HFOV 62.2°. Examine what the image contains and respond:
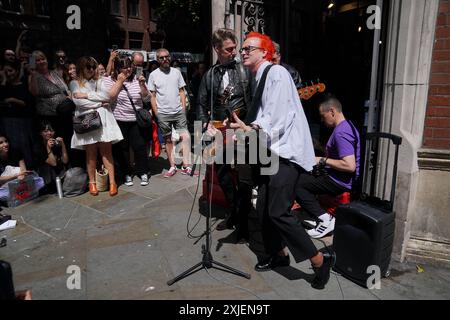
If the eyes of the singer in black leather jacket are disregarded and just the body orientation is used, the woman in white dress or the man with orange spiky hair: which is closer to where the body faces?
the man with orange spiky hair

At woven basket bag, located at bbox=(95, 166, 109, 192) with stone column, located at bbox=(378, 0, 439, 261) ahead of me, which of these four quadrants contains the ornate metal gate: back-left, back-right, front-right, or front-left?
front-left

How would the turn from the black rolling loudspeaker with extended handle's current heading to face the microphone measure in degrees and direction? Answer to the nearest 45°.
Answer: approximately 90° to its right

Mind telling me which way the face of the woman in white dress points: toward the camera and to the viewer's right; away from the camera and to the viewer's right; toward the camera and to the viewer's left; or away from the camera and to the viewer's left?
toward the camera and to the viewer's right

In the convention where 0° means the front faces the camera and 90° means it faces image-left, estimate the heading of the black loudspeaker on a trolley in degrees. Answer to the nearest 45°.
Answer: approximately 45°

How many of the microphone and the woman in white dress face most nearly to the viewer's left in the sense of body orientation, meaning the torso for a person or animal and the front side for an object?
0

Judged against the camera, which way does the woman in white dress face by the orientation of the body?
toward the camera

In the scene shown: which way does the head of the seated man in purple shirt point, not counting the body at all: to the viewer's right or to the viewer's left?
to the viewer's left

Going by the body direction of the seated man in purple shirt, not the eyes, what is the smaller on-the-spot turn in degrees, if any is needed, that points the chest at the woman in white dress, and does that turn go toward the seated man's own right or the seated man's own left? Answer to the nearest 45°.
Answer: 0° — they already face them

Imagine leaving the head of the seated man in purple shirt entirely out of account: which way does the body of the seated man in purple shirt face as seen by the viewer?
to the viewer's left

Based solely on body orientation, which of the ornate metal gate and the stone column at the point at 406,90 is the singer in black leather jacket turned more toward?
the stone column

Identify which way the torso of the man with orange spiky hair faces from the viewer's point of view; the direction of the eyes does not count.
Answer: to the viewer's left

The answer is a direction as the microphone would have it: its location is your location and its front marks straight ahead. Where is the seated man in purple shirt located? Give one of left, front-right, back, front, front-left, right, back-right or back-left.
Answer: front

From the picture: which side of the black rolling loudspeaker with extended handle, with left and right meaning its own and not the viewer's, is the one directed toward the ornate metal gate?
right

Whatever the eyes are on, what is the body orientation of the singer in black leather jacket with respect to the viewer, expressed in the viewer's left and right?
facing the viewer

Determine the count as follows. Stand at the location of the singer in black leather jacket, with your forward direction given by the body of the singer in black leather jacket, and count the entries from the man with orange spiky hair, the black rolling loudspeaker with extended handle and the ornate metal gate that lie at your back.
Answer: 1
